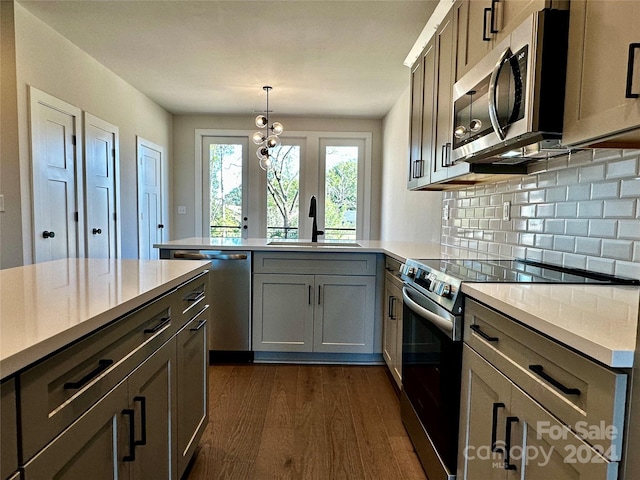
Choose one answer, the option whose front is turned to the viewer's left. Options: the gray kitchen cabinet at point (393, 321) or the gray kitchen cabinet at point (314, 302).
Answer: the gray kitchen cabinet at point (393, 321)

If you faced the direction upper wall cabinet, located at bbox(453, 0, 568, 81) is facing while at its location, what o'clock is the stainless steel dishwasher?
The stainless steel dishwasher is roughly at 2 o'clock from the upper wall cabinet.

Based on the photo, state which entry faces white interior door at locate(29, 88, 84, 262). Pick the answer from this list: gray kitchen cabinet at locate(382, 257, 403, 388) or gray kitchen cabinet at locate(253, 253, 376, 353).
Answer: gray kitchen cabinet at locate(382, 257, 403, 388)

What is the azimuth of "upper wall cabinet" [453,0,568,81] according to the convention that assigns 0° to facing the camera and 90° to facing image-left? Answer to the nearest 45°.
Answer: approximately 45°

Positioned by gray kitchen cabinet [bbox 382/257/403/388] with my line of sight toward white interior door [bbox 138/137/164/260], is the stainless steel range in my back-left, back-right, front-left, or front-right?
back-left

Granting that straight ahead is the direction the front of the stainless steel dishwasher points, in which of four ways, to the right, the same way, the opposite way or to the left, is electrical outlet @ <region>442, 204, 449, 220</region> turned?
to the right

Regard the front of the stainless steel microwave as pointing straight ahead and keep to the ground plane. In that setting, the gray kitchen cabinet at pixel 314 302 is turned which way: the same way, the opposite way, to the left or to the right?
to the left

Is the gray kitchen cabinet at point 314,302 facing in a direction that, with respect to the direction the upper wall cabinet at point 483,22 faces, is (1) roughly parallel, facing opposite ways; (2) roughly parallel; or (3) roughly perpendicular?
roughly perpendicular

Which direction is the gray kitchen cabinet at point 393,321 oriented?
to the viewer's left

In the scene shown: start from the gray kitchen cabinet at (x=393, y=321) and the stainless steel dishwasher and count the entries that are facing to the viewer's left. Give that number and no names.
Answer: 1
